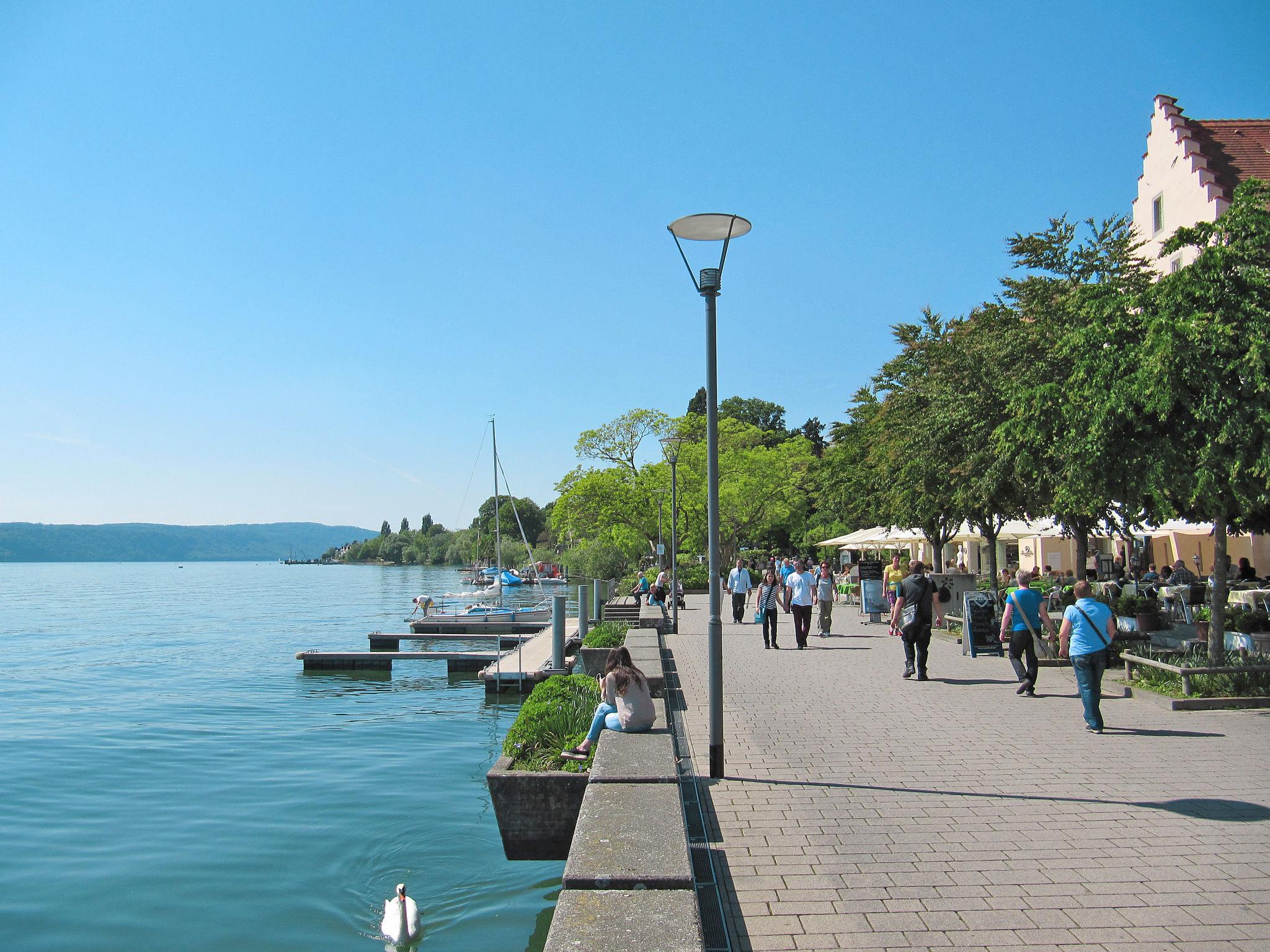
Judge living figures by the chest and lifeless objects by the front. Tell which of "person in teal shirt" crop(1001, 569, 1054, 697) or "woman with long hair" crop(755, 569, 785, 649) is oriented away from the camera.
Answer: the person in teal shirt

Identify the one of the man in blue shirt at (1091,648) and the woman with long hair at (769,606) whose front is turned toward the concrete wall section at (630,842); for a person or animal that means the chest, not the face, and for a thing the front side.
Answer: the woman with long hair

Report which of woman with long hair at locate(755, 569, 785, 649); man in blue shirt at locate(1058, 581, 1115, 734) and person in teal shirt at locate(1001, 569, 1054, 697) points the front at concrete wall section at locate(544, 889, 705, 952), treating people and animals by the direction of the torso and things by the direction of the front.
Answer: the woman with long hair

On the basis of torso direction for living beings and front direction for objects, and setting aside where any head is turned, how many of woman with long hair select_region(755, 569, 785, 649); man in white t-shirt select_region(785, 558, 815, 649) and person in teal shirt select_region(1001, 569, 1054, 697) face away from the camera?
1

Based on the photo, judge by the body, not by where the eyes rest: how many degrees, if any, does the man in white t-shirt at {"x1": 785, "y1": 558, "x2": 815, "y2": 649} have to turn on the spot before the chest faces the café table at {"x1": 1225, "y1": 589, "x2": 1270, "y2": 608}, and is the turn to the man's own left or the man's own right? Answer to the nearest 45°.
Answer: approximately 90° to the man's own left

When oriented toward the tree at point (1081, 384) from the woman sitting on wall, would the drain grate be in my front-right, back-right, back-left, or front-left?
back-right

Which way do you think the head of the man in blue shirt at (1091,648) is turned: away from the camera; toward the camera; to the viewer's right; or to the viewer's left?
away from the camera

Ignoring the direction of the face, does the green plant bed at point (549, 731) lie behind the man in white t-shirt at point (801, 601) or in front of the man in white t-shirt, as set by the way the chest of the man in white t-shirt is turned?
in front

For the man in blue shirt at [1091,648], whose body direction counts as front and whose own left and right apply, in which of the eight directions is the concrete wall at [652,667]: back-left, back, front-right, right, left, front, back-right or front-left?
left

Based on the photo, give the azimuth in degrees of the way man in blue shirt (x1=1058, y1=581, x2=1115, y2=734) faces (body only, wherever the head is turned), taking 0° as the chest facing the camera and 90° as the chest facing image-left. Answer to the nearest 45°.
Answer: approximately 180°
